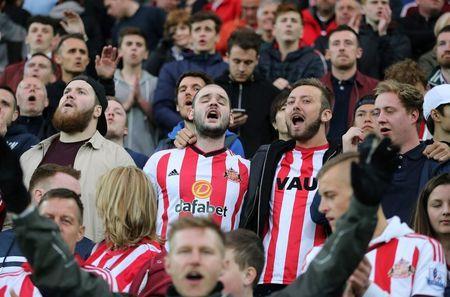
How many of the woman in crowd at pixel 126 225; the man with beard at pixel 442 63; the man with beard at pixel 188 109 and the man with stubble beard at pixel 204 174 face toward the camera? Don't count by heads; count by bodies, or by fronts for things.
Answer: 3

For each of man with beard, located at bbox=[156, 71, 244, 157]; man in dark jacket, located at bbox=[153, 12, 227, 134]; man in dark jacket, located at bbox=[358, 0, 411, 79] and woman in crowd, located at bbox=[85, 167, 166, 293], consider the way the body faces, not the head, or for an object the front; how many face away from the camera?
1

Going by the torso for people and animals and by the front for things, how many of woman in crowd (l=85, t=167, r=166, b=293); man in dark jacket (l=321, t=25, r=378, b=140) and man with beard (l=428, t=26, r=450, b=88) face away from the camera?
1

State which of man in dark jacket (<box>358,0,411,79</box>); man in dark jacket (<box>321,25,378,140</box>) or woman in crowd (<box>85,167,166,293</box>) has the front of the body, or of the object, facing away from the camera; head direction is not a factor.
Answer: the woman in crowd

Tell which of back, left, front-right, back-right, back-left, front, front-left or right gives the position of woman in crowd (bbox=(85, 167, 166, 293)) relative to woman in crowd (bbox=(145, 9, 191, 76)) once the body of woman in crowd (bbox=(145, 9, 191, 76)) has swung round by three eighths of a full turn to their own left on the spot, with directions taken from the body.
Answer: back

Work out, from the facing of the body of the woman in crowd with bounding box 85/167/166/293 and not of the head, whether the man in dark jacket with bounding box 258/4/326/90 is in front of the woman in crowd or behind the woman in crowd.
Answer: in front

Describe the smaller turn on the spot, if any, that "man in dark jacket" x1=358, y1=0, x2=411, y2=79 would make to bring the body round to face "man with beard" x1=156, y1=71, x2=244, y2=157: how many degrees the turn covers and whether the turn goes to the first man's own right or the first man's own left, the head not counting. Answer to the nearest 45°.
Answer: approximately 45° to the first man's own right

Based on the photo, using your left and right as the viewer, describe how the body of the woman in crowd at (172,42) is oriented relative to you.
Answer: facing the viewer and to the right of the viewer

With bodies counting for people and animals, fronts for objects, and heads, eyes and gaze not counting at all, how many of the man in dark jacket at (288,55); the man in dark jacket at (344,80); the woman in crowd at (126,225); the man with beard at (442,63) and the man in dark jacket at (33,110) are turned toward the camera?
4

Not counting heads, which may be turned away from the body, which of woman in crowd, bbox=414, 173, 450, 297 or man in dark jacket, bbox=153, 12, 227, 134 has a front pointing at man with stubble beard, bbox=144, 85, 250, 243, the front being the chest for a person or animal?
the man in dark jacket

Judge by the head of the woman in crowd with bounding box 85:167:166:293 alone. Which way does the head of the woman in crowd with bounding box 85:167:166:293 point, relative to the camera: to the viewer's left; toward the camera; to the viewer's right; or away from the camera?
away from the camera

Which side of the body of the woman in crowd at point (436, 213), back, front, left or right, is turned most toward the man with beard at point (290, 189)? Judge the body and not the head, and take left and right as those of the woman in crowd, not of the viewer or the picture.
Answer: right
